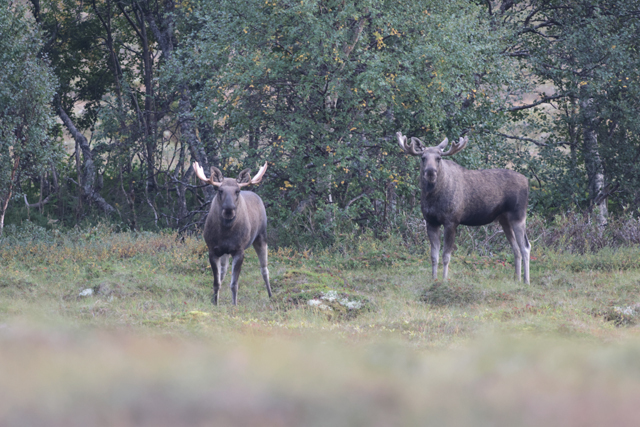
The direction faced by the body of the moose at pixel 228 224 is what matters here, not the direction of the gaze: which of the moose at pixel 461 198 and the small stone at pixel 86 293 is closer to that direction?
the small stone

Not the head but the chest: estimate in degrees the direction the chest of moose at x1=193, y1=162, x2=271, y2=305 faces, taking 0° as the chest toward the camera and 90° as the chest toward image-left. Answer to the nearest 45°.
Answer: approximately 45°

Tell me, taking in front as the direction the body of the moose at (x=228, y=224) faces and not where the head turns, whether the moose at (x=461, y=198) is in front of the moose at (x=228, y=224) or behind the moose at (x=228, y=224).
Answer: behind

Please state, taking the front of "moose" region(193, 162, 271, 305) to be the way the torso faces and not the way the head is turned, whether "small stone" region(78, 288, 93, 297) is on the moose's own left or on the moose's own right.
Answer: on the moose's own right
